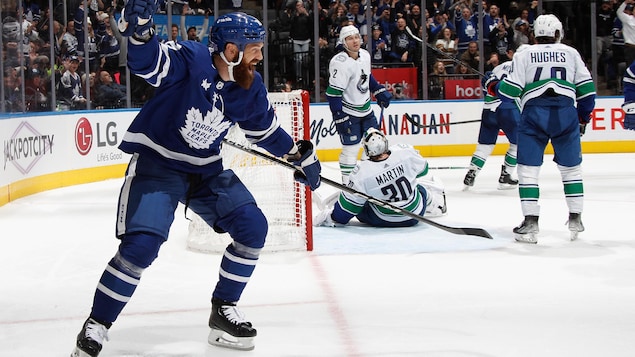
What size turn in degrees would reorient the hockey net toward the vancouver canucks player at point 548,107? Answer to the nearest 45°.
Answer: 0° — it already faces them

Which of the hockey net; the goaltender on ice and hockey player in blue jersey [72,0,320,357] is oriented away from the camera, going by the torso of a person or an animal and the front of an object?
the goaltender on ice

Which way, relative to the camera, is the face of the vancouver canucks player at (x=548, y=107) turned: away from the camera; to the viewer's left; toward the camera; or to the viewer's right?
away from the camera

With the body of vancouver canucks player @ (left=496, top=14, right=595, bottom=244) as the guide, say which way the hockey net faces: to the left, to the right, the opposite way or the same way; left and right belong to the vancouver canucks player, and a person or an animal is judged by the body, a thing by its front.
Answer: to the right

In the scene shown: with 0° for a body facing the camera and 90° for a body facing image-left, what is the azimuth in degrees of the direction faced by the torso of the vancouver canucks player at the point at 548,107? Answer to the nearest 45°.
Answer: approximately 180°

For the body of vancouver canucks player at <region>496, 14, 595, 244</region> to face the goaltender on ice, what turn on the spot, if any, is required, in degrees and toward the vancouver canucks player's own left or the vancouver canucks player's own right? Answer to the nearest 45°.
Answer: approximately 90° to the vancouver canucks player's own left

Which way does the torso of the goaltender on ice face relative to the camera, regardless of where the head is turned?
away from the camera

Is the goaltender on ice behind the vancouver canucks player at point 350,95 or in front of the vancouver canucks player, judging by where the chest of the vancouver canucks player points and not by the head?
in front

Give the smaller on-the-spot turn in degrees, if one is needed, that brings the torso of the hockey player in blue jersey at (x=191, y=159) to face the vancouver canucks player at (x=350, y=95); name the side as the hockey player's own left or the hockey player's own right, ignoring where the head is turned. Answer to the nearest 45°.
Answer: approximately 135° to the hockey player's own left

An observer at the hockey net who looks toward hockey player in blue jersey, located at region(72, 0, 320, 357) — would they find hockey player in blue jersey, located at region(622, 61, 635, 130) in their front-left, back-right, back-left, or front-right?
back-left

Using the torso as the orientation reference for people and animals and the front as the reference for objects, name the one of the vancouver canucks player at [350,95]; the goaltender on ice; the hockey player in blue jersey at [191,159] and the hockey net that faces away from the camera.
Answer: the goaltender on ice

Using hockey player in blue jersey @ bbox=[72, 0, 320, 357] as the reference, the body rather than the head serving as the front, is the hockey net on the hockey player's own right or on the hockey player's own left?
on the hockey player's own left

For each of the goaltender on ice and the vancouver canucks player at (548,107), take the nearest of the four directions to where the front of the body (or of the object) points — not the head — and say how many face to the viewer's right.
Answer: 0

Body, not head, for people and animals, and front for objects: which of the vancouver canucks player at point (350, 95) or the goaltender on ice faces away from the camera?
the goaltender on ice

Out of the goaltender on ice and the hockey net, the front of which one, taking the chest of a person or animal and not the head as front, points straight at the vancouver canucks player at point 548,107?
the hockey net
